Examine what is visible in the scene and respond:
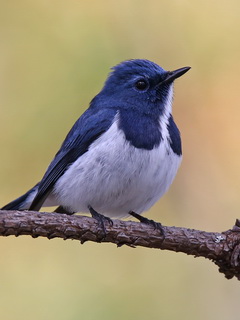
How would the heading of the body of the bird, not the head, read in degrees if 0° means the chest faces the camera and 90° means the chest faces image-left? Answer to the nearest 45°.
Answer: approximately 315°
